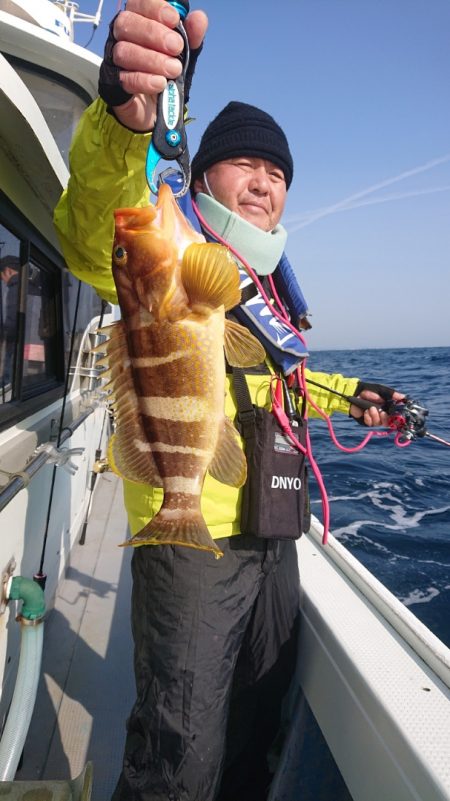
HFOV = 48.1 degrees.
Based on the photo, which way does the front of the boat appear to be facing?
away from the camera

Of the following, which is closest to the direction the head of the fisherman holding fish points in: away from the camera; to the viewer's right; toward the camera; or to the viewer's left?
toward the camera
